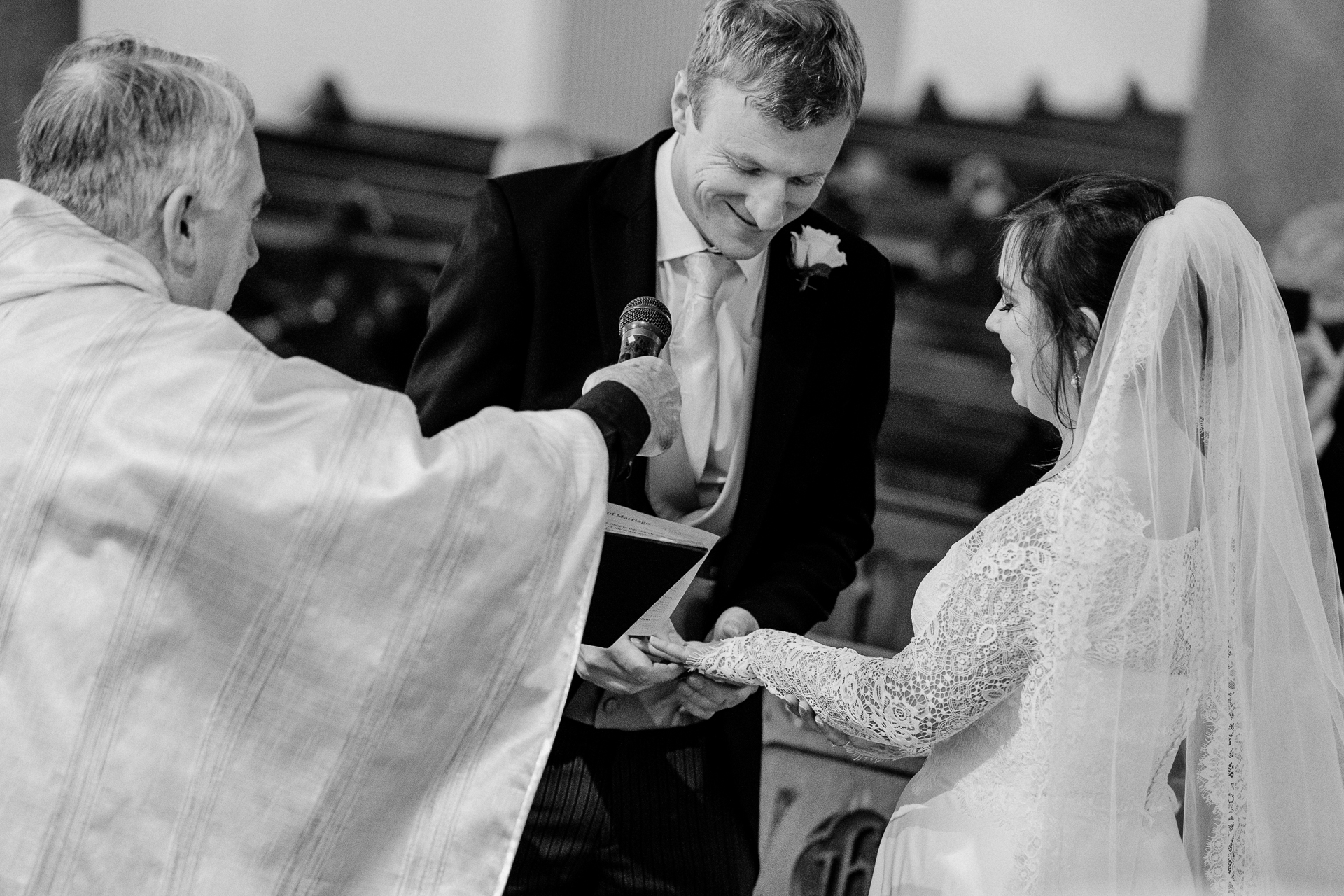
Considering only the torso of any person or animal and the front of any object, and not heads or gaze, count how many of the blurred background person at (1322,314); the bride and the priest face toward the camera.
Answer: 1

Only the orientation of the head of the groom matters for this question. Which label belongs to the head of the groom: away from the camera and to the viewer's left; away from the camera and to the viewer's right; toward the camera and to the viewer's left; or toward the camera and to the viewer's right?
toward the camera and to the viewer's right

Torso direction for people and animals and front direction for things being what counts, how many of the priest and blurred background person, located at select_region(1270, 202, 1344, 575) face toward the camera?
1

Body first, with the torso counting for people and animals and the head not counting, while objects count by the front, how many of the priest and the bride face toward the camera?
0

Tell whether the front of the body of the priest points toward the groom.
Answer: yes

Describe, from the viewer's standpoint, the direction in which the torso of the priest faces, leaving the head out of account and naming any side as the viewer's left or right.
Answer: facing away from the viewer and to the right of the viewer

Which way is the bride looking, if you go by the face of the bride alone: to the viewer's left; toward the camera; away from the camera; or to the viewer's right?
to the viewer's left

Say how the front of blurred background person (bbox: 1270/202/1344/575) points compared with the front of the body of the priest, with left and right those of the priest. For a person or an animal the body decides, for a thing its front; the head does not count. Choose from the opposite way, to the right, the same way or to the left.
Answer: the opposite way

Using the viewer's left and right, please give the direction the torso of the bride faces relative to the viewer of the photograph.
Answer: facing away from the viewer and to the left of the viewer

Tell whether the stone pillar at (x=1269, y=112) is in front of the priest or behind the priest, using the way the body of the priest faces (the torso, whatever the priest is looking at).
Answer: in front

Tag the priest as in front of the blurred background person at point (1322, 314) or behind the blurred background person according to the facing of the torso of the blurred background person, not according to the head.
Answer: in front
